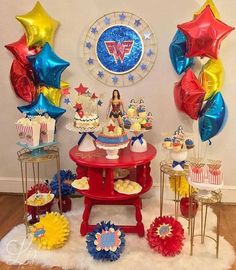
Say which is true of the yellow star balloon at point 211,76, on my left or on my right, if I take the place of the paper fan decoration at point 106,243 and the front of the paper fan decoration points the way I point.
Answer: on my left

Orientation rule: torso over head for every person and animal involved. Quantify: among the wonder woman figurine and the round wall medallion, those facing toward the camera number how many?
2

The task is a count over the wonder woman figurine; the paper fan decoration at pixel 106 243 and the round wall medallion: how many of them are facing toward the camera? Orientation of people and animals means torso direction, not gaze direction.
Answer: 3

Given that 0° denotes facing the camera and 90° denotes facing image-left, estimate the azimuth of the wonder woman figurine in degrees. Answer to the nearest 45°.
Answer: approximately 0°

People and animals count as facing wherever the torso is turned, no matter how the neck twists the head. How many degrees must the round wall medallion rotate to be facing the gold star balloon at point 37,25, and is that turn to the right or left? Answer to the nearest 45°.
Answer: approximately 90° to its right

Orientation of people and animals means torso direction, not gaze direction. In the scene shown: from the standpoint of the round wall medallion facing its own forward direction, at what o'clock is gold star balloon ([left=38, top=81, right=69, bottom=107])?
The gold star balloon is roughly at 3 o'clock from the round wall medallion.

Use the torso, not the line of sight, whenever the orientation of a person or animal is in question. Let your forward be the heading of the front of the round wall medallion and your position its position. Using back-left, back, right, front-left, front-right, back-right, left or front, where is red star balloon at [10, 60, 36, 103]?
right

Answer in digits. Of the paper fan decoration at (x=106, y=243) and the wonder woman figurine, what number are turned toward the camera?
2
